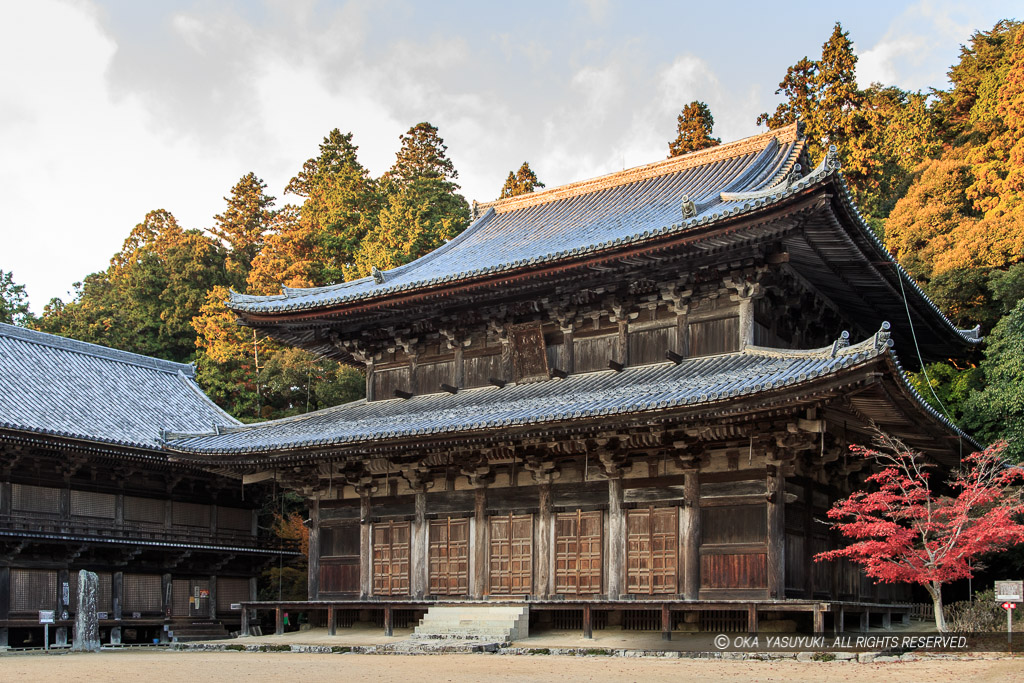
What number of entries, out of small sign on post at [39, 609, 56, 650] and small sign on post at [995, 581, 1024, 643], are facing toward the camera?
2

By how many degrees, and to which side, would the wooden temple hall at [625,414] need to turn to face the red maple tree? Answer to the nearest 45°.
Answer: approximately 90° to its left

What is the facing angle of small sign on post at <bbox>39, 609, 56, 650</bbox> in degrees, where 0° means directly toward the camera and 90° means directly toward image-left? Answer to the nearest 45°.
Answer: approximately 0°
